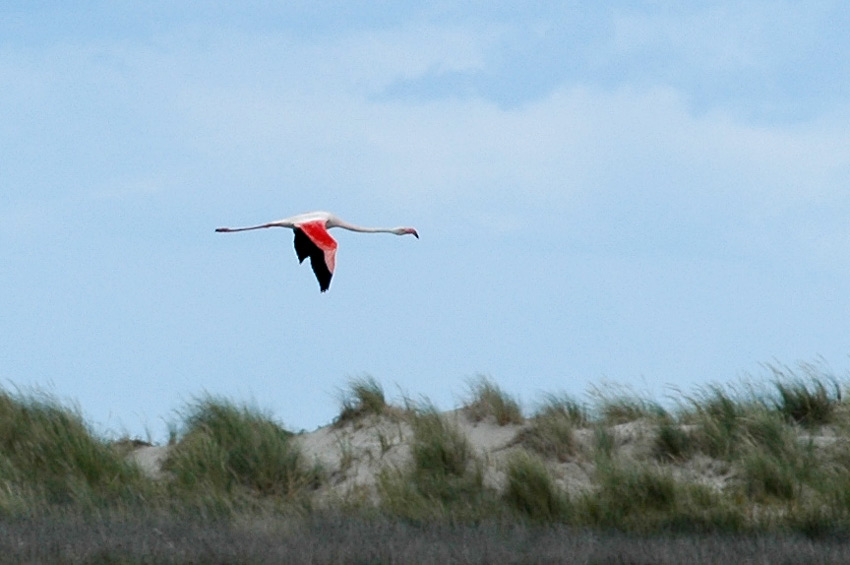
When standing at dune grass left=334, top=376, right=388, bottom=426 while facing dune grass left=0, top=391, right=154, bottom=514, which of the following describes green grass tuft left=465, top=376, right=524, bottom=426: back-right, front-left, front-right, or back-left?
back-left

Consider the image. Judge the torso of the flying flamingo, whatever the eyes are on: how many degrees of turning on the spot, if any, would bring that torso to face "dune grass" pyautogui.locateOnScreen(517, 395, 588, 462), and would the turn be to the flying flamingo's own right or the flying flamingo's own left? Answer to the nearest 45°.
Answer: approximately 45° to the flying flamingo's own left

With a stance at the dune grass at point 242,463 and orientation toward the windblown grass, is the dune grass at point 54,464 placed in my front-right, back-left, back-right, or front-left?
back-right

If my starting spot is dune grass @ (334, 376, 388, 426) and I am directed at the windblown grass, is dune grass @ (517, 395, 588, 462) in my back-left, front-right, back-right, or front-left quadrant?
front-left

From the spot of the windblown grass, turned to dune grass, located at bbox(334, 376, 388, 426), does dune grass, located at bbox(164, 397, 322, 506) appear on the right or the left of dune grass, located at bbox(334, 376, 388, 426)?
left

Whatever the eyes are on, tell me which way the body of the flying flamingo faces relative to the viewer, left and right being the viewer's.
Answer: facing to the right of the viewer

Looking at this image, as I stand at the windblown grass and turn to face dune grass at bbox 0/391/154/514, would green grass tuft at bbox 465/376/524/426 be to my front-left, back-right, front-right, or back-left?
front-right
